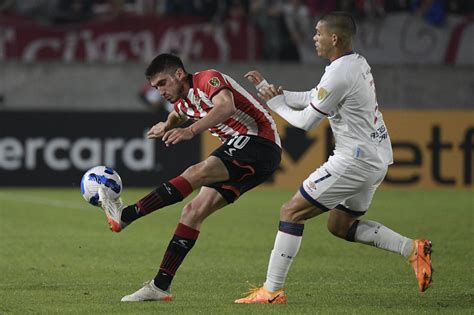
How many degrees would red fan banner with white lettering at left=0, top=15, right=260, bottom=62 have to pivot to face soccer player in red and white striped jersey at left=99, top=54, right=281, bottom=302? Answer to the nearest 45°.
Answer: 0° — it already faces them

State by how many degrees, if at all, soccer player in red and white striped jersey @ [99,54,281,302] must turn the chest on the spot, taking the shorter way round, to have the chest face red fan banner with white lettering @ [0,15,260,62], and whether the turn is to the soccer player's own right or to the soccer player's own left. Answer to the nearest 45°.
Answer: approximately 90° to the soccer player's own right

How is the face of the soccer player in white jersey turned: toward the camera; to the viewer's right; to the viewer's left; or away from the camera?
to the viewer's left

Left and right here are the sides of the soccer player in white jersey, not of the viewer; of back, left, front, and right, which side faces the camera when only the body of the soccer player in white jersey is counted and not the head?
left

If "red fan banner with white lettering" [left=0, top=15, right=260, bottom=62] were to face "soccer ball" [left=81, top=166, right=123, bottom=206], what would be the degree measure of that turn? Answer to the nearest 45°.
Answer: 0° — it already faces it

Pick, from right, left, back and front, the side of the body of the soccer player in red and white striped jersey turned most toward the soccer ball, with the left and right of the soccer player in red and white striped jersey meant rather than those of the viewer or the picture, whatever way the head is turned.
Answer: front

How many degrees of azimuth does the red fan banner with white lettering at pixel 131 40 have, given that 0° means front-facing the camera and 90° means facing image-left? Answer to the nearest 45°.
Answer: approximately 0°

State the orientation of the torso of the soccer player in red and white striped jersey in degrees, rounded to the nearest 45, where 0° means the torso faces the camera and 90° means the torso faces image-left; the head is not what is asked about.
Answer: approximately 90°

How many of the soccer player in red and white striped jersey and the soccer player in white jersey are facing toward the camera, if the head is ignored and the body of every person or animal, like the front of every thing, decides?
0

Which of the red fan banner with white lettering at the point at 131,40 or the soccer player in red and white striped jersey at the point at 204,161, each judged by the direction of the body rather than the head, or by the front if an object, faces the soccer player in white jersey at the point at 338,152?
the red fan banner with white lettering

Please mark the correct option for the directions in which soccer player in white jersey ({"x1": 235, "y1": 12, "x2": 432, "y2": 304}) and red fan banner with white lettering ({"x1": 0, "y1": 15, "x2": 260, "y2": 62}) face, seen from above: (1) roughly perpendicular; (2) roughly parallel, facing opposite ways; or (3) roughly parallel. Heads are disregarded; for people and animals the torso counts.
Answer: roughly perpendicular
